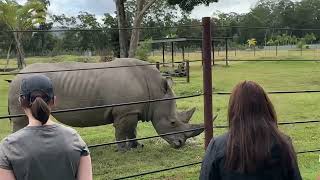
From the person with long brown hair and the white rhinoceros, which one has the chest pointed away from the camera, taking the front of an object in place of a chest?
the person with long brown hair

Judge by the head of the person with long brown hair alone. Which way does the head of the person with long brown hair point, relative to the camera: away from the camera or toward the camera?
away from the camera

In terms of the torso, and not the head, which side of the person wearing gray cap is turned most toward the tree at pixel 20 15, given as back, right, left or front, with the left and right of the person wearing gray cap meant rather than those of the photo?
front

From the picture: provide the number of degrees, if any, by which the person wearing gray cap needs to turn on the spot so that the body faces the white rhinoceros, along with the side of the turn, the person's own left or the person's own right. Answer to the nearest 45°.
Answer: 0° — they already face it

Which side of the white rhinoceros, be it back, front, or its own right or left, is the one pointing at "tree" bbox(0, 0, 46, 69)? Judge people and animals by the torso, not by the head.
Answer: left

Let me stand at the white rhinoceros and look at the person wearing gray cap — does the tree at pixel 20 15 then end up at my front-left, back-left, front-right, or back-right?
back-right

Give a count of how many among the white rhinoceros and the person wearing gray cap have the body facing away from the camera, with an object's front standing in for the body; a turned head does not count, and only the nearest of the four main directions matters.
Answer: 1

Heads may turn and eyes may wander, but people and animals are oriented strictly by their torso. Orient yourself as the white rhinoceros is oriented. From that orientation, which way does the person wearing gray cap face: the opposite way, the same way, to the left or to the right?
to the left

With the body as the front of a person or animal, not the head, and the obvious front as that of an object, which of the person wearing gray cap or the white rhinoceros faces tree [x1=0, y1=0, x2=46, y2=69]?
the person wearing gray cap

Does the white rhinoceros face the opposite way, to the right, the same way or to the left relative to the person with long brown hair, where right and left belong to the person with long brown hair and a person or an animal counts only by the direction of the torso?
to the right

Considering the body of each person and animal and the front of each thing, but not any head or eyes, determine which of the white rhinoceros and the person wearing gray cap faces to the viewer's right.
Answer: the white rhinoceros

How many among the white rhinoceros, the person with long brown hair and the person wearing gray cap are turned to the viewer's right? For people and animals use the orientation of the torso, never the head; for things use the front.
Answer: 1

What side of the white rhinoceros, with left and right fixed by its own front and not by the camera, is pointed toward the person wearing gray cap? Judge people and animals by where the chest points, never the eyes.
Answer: right

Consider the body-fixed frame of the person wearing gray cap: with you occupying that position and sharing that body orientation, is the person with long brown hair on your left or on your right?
on your right

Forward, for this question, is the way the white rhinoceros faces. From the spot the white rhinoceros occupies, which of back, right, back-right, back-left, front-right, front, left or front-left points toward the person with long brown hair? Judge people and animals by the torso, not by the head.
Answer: right

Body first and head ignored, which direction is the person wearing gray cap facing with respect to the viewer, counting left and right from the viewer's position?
facing away from the viewer

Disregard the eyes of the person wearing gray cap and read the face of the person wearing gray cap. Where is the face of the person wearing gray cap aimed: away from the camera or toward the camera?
away from the camera

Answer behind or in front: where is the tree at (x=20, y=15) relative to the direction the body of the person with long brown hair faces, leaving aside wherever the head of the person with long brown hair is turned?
in front

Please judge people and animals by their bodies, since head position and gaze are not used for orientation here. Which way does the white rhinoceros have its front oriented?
to the viewer's right

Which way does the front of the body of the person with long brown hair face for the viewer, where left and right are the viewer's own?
facing away from the viewer
